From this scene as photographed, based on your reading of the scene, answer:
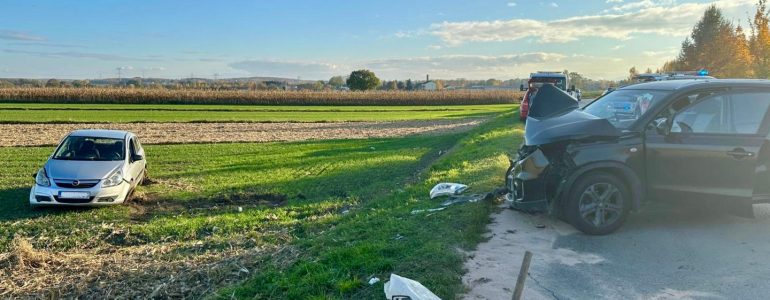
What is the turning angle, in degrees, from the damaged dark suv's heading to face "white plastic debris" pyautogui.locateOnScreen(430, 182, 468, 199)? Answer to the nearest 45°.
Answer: approximately 45° to its right

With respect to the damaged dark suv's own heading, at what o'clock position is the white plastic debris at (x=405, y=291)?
The white plastic debris is roughly at 10 o'clock from the damaged dark suv.

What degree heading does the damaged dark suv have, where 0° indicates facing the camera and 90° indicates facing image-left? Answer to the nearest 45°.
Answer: approximately 90°

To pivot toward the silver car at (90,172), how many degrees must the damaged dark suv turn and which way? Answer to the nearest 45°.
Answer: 0° — it already faces it
